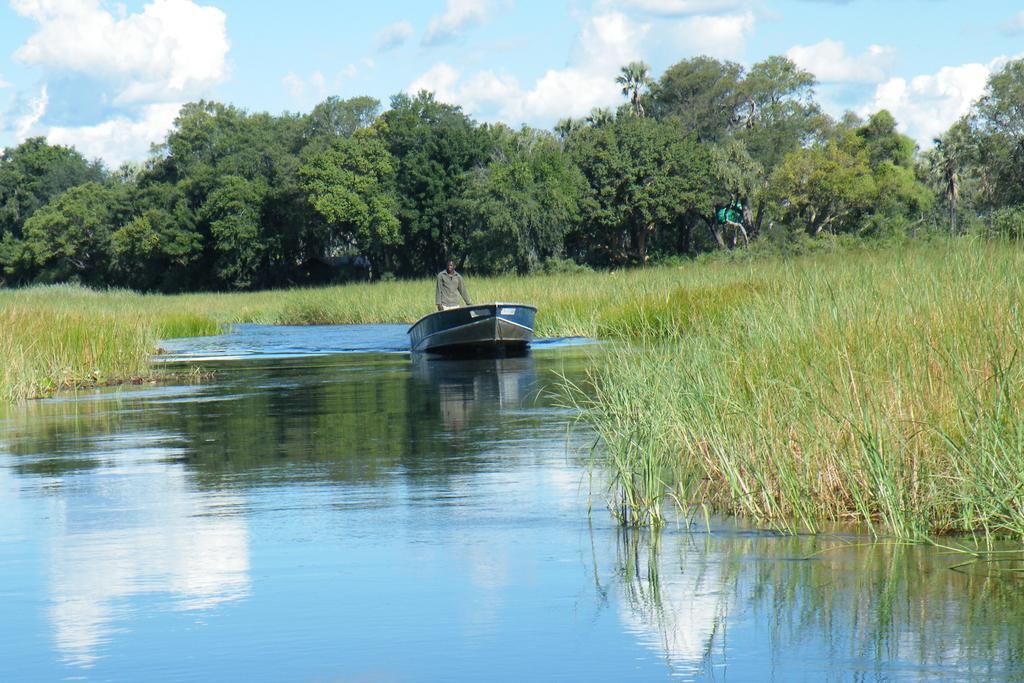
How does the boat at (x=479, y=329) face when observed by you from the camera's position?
facing the viewer and to the right of the viewer
